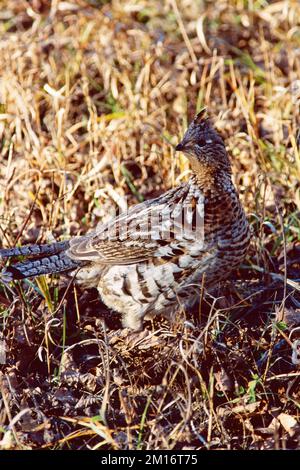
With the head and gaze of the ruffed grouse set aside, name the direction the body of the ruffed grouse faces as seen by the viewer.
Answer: to the viewer's right
